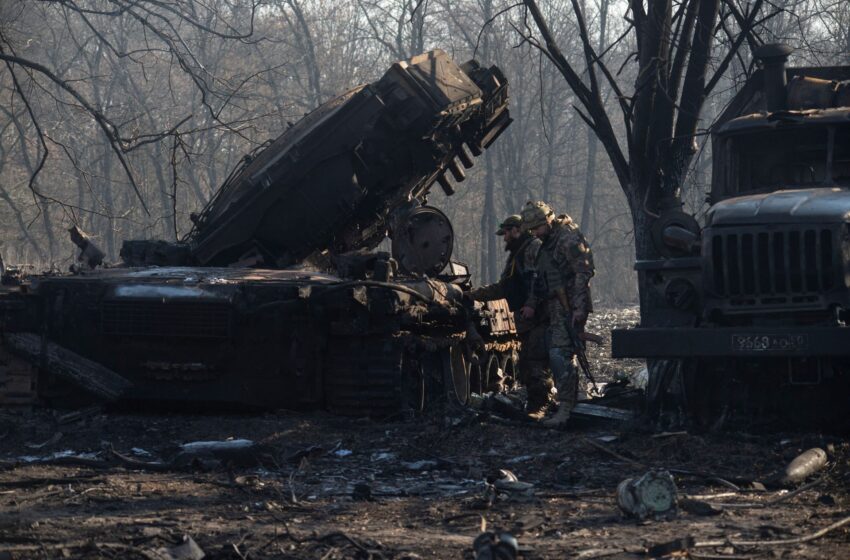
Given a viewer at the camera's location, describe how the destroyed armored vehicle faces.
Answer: facing away from the viewer and to the right of the viewer

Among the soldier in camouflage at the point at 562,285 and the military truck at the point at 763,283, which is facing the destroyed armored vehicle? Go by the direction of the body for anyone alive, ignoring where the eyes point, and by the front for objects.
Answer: the soldier in camouflage

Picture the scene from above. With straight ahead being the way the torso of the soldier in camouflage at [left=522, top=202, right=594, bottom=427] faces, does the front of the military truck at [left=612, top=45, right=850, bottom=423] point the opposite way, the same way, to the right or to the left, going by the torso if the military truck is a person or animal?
to the left

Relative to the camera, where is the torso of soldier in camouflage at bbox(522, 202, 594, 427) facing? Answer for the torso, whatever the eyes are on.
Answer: to the viewer's left

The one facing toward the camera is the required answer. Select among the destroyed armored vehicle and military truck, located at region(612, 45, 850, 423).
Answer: the military truck

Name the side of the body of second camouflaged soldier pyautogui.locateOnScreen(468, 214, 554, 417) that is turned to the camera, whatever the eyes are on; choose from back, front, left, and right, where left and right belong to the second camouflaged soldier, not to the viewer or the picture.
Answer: left

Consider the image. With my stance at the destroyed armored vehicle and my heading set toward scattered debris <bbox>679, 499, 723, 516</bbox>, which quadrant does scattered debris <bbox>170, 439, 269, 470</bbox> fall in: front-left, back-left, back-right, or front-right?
front-right

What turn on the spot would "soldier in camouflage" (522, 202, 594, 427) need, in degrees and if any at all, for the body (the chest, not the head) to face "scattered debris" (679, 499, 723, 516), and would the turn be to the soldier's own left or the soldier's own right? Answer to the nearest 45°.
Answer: approximately 90° to the soldier's own left

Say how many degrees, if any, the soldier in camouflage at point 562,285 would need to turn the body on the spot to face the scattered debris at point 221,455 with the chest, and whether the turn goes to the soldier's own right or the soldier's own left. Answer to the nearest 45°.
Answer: approximately 45° to the soldier's own left

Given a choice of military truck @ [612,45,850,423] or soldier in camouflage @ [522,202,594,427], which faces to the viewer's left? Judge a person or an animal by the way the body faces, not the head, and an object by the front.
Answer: the soldier in camouflage

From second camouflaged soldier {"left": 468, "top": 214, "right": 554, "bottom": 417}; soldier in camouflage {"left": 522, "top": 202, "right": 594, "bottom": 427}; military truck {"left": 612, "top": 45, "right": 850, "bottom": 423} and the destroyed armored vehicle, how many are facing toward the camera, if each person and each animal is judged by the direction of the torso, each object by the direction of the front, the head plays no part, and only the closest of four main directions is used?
1

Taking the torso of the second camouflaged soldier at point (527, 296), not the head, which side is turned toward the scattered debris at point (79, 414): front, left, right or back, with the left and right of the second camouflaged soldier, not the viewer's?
front

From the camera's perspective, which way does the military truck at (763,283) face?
toward the camera

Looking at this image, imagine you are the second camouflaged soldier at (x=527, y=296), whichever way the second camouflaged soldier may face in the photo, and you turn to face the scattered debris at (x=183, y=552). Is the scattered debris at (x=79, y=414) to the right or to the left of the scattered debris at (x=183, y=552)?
right

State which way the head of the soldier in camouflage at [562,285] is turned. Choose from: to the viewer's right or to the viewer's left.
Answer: to the viewer's left

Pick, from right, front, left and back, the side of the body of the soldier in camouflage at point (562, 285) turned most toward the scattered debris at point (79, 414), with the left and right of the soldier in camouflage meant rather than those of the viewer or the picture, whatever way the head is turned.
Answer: front
